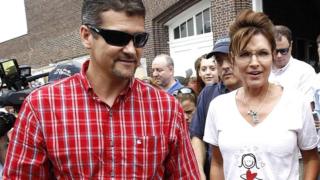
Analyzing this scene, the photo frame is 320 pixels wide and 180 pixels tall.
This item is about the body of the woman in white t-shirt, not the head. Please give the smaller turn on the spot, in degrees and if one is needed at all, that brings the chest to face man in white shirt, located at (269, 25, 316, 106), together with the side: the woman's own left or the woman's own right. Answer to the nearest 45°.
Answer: approximately 180°

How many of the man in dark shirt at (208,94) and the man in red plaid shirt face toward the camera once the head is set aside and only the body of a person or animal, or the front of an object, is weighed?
2

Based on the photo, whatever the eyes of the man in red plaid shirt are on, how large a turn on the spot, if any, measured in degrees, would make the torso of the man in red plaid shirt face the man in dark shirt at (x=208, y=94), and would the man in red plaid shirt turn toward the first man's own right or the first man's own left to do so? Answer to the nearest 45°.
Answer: approximately 135° to the first man's own left

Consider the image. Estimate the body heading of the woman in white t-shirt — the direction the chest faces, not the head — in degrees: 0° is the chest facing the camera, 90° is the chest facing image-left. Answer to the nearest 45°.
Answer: approximately 0°

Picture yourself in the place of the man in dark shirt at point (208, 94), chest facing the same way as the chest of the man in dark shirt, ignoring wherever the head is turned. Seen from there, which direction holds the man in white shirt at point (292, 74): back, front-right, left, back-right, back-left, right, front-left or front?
back-left

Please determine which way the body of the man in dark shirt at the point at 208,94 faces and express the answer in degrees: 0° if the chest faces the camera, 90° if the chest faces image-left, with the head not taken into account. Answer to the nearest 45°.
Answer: approximately 0°
